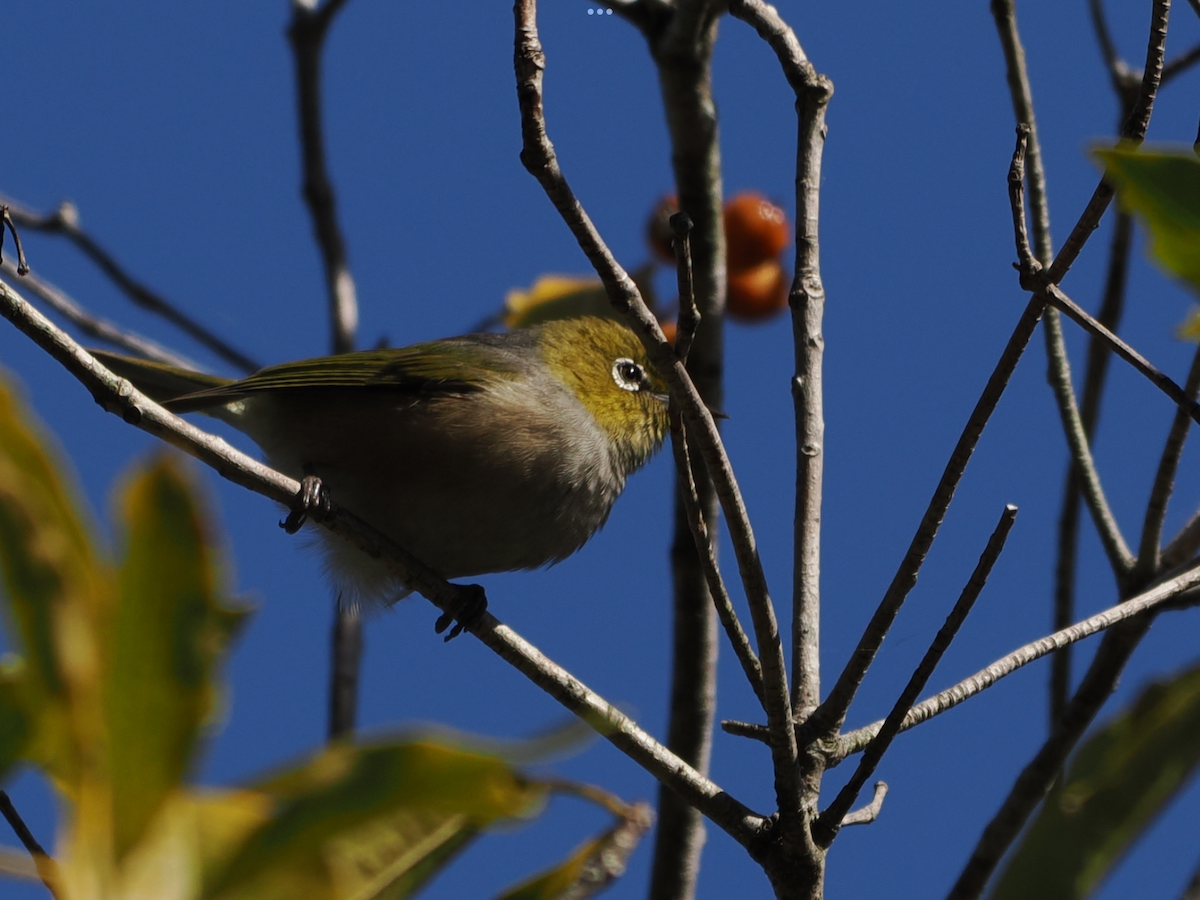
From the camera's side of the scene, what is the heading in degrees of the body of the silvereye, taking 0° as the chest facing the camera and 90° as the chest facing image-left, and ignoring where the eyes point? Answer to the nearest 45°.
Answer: approximately 270°

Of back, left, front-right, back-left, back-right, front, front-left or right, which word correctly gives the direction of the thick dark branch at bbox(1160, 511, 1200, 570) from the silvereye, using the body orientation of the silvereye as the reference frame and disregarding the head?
front-right

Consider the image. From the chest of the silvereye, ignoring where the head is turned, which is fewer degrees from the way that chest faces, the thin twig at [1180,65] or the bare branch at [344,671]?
the thin twig

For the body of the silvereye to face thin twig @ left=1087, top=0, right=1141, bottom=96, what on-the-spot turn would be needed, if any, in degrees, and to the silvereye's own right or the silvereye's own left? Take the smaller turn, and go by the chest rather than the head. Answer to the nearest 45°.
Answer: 0° — it already faces it

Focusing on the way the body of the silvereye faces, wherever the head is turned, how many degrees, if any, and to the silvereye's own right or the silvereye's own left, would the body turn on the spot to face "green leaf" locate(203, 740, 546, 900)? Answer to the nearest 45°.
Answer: approximately 90° to the silvereye's own right

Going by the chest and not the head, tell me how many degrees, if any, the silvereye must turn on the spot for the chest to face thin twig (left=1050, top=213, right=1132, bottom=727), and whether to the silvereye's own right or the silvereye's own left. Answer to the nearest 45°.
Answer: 0° — it already faces it

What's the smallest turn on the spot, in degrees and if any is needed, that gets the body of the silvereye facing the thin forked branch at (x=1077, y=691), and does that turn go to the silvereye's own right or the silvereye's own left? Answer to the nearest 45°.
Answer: approximately 45° to the silvereye's own right

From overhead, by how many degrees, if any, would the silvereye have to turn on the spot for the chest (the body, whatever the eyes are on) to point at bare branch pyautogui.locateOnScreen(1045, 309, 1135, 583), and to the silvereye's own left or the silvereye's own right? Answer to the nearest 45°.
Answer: approximately 45° to the silvereye's own right
